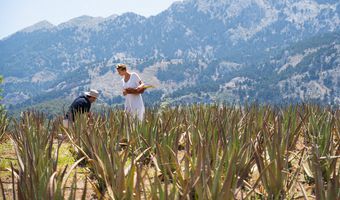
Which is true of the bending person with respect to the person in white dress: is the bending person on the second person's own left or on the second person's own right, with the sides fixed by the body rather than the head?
on the second person's own right

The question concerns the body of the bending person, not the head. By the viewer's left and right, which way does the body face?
facing to the right of the viewer

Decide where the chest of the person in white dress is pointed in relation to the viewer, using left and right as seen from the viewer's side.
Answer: facing the viewer and to the left of the viewer

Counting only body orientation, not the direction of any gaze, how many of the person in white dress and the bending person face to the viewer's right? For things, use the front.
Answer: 1

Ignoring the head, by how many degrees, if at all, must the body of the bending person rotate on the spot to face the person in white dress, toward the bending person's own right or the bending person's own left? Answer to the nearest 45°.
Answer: approximately 45° to the bending person's own right
